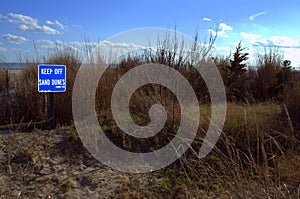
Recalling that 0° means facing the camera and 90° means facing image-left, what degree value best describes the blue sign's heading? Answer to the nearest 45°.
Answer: approximately 0°
